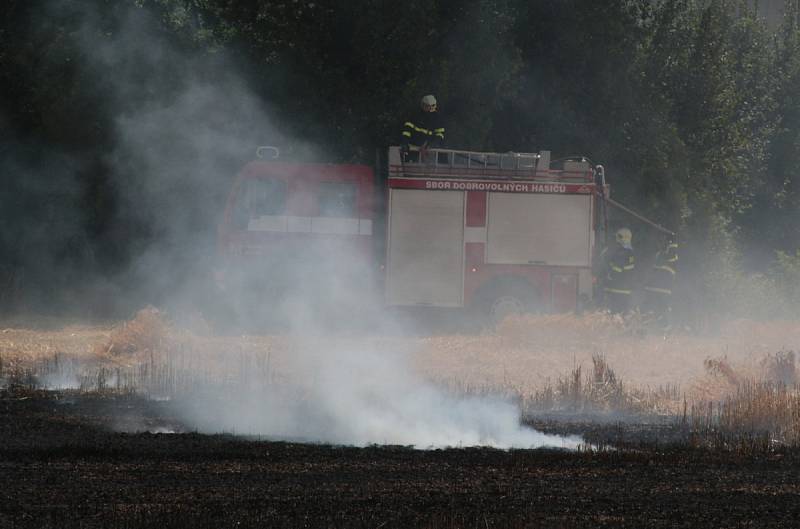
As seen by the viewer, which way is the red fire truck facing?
to the viewer's left

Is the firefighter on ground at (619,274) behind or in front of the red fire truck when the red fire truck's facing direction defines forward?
behind

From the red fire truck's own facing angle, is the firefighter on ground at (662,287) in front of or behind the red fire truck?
behind

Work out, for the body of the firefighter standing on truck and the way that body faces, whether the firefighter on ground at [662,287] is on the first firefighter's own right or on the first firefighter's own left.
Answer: on the first firefighter's own left

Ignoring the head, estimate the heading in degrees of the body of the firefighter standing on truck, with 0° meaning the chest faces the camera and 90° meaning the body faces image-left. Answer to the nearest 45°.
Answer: approximately 315°

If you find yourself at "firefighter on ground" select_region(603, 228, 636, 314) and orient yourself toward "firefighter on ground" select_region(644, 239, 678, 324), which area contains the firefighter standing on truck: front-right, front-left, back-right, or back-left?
back-left
